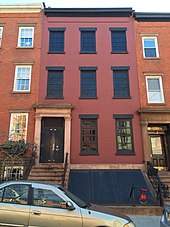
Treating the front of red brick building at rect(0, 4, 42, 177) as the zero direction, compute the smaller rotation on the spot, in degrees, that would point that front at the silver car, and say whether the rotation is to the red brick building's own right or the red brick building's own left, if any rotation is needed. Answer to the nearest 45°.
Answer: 0° — it already faces it

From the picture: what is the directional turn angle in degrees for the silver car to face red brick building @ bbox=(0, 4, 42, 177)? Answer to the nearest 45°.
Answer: approximately 90° to its left

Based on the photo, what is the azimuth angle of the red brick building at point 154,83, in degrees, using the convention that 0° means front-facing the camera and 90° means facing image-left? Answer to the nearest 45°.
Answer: approximately 0°

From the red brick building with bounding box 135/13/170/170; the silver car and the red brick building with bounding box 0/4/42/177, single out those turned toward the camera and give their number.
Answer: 2

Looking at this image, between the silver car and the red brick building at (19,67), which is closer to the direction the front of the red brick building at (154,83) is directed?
the silver car

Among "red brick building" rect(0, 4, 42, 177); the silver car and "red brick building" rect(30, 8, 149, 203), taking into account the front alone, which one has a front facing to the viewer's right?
the silver car

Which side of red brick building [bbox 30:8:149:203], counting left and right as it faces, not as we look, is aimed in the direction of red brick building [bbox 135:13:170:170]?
left

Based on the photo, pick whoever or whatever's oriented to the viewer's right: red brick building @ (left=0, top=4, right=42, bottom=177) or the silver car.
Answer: the silver car

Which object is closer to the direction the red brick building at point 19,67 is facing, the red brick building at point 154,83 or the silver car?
the silver car

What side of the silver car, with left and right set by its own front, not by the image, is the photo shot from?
right
